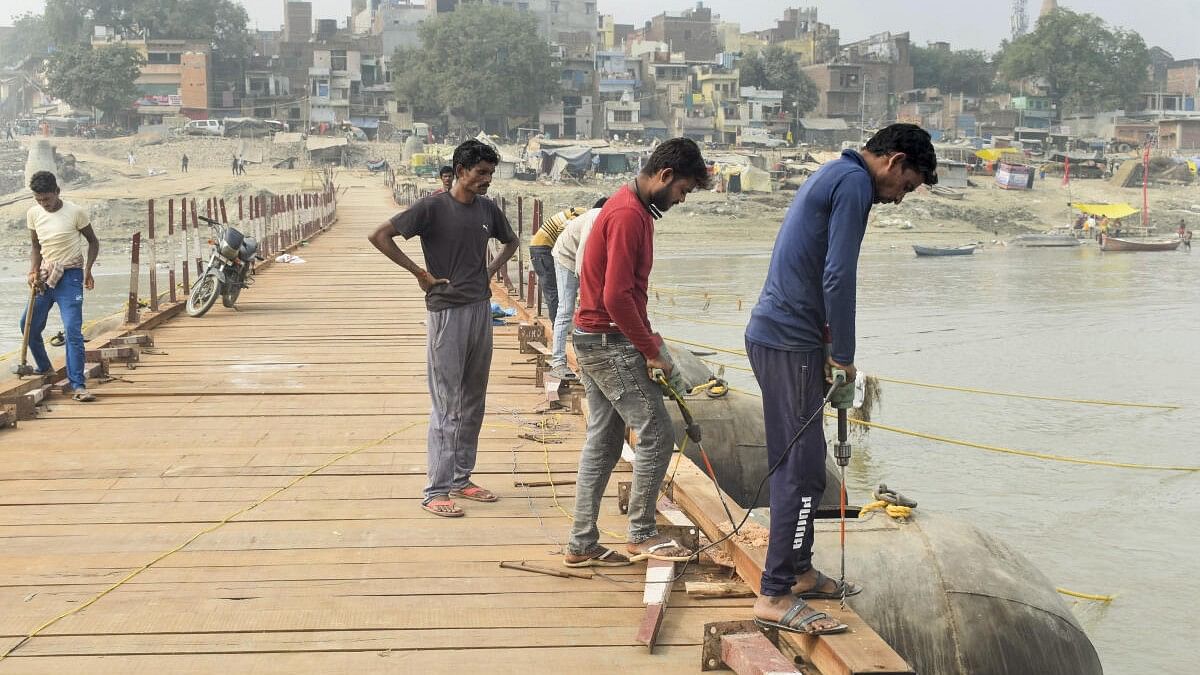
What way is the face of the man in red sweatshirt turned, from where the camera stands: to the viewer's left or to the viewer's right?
to the viewer's right

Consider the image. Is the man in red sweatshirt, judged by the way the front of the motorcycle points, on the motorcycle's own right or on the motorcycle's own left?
on the motorcycle's own left

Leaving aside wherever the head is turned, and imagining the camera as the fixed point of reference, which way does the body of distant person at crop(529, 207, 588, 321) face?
to the viewer's right

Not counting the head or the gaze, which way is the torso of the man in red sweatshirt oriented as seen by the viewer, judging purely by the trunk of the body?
to the viewer's right

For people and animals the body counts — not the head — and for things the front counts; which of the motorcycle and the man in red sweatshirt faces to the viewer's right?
the man in red sweatshirt

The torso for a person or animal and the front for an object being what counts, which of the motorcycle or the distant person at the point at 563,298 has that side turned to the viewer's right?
the distant person

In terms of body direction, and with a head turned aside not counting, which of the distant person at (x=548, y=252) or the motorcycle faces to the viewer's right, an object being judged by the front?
the distant person

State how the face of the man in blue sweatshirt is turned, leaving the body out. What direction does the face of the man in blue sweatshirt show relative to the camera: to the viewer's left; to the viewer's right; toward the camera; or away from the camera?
to the viewer's right

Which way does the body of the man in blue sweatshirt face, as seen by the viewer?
to the viewer's right

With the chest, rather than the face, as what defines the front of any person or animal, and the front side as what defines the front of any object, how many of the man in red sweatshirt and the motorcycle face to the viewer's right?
1

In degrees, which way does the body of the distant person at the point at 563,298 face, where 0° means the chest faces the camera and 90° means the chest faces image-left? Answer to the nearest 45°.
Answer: approximately 270°
